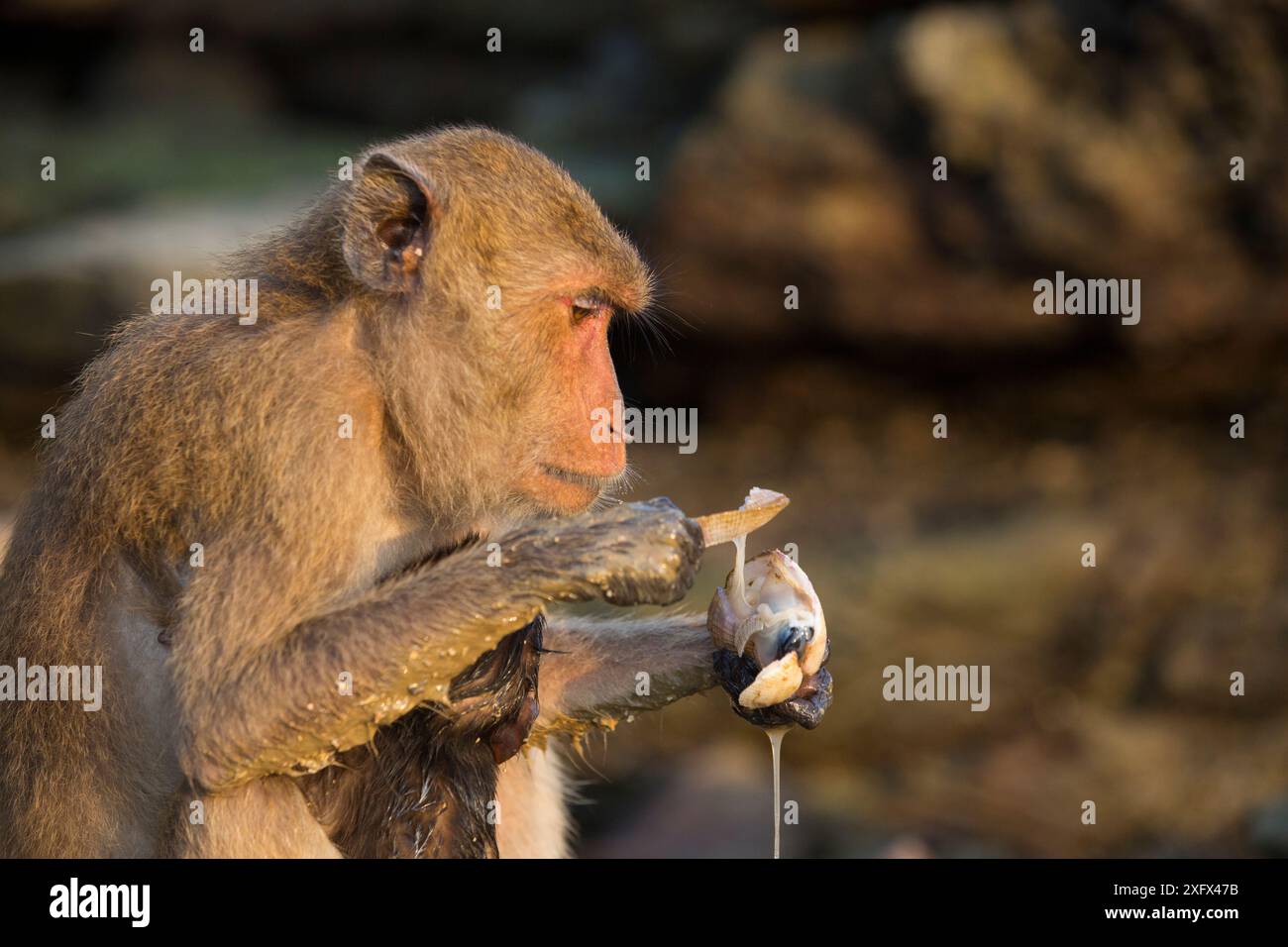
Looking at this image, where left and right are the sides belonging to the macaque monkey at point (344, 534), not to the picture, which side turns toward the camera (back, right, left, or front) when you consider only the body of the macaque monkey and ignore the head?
right
